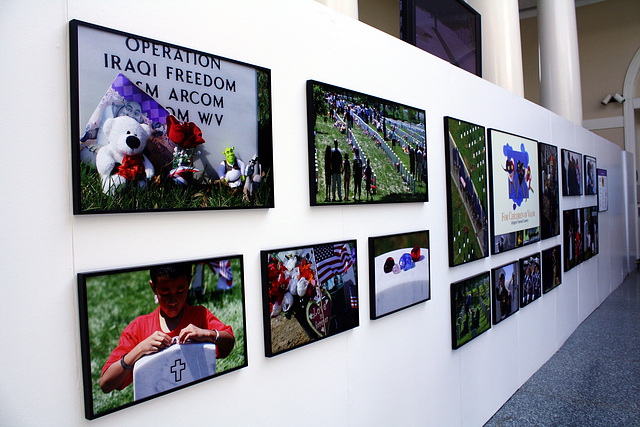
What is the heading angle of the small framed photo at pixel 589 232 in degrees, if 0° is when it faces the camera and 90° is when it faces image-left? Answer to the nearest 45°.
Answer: approximately 315°

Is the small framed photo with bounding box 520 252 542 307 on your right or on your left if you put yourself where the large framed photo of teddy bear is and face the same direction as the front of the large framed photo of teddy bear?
on your left

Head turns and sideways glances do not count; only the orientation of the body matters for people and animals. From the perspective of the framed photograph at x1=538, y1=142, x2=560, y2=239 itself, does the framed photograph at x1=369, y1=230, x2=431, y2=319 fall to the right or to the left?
on its right
